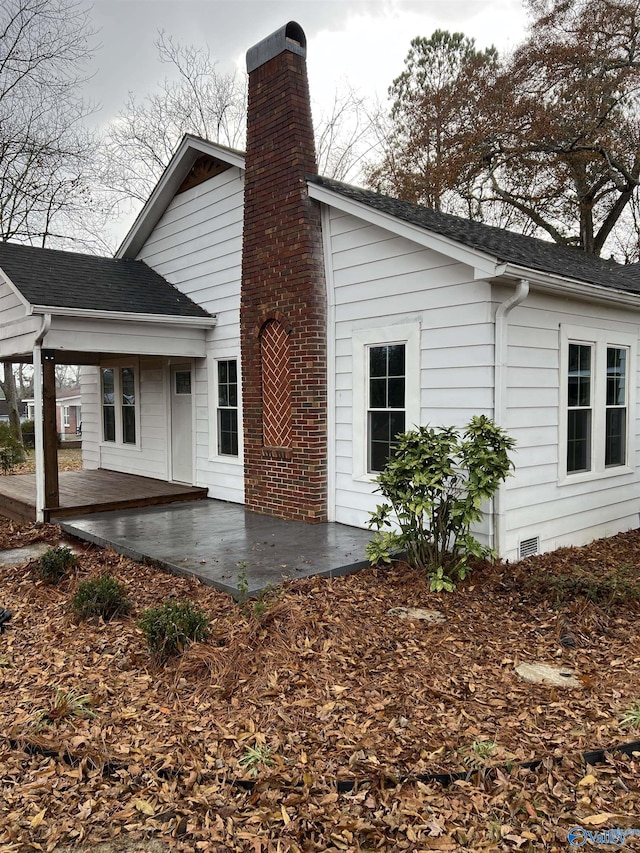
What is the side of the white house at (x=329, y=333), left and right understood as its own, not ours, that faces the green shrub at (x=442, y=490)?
left

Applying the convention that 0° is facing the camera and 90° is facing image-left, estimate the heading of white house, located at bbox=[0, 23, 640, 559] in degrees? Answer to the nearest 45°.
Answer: approximately 45°

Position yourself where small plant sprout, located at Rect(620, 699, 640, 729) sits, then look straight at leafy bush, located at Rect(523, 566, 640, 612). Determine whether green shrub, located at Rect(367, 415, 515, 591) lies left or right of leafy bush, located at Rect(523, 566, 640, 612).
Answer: left

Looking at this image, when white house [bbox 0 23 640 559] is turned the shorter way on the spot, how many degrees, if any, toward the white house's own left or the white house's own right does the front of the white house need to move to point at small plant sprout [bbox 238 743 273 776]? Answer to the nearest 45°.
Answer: approximately 45° to the white house's own left

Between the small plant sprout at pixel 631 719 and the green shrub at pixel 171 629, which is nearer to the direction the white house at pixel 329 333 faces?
the green shrub

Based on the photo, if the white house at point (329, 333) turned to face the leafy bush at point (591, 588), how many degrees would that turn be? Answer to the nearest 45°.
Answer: approximately 90° to its left

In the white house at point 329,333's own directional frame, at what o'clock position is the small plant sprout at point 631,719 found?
The small plant sprout is roughly at 10 o'clock from the white house.

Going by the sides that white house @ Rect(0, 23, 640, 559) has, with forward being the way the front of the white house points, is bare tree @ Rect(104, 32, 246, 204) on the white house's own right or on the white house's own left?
on the white house's own right
